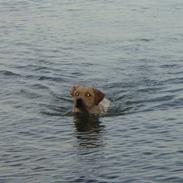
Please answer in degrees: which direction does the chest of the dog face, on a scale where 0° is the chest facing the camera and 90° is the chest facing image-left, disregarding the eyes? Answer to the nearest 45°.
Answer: approximately 45°
